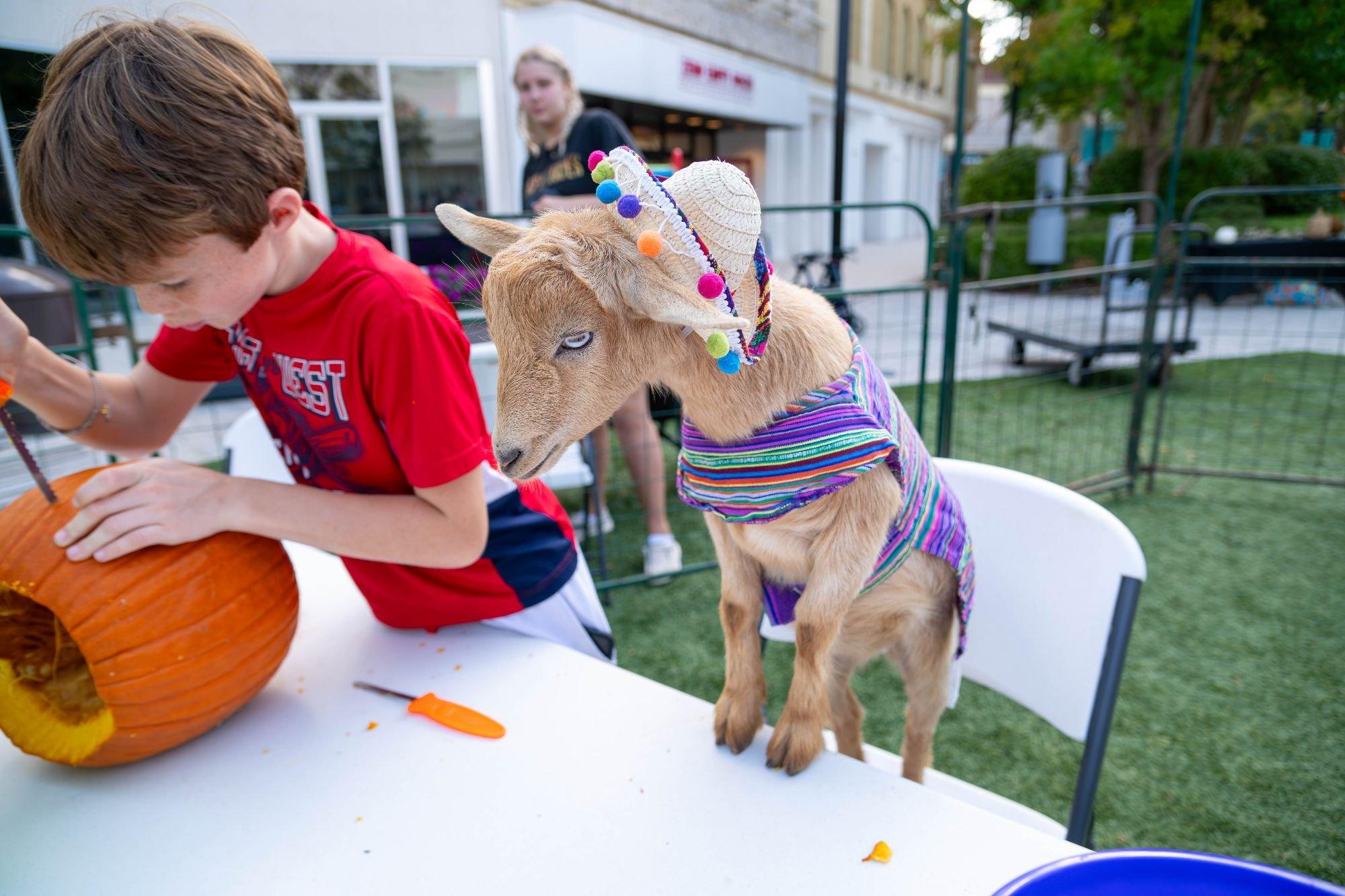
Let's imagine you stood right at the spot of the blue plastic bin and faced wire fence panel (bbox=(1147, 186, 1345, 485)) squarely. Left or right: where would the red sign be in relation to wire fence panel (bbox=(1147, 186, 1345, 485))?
left

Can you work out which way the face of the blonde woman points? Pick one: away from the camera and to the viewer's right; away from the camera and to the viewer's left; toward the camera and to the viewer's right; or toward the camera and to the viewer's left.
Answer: toward the camera and to the viewer's left

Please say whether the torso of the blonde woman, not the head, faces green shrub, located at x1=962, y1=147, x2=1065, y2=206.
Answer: no

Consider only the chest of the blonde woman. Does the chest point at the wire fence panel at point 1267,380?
no

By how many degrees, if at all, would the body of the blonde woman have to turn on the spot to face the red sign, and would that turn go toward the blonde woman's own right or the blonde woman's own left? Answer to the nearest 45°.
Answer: approximately 135° to the blonde woman's own right

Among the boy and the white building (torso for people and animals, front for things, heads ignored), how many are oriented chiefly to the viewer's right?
0

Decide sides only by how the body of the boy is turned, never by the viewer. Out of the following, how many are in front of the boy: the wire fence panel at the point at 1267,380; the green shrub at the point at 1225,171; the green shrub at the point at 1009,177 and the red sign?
0

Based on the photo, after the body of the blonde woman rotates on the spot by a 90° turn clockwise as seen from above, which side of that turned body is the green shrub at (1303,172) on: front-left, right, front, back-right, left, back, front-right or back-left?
back-right

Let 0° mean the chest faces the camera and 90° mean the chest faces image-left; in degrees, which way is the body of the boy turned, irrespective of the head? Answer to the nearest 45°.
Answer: approximately 45°

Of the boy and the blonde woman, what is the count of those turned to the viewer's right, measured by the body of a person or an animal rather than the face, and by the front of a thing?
0

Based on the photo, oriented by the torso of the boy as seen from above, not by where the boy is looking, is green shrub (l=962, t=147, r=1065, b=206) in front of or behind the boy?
behind

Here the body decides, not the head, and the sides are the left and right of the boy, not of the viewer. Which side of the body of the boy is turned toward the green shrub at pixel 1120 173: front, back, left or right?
back

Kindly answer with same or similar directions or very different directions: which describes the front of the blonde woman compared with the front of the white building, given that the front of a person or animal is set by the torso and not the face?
same or similar directions

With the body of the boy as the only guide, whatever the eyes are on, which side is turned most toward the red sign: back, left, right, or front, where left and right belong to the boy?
back

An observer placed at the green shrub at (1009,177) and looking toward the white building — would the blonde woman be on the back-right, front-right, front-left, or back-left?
front-left

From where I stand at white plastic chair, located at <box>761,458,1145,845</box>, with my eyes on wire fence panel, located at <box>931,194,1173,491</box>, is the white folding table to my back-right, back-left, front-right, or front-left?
back-left

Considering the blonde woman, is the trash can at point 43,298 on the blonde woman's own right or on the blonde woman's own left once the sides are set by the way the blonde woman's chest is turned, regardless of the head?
on the blonde woman's own right

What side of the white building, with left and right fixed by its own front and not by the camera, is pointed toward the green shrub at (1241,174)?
left

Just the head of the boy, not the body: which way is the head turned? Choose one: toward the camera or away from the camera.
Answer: toward the camera
